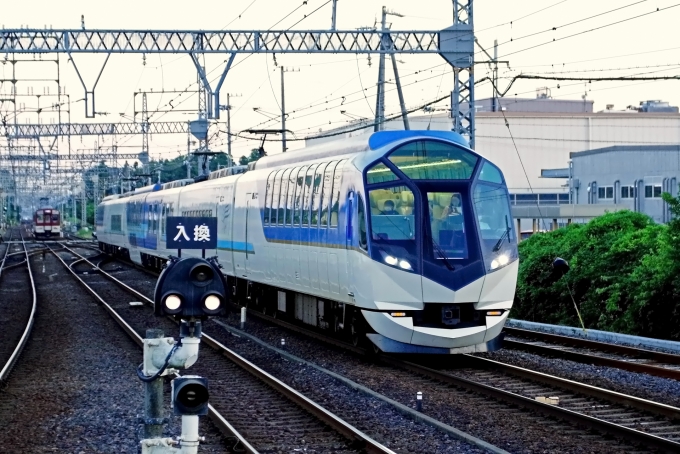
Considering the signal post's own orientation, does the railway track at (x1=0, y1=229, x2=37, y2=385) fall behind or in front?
behind

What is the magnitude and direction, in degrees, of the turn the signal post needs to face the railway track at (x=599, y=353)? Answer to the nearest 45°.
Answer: approximately 135° to its left

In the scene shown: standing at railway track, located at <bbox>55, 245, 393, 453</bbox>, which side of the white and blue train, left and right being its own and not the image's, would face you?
right

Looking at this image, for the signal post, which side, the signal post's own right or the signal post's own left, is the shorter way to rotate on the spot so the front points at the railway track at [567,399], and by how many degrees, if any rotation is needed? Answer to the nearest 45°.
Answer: approximately 135° to the signal post's own left

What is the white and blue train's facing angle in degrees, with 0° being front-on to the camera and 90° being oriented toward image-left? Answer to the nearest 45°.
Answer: approximately 315°

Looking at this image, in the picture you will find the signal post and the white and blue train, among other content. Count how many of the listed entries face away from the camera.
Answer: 0

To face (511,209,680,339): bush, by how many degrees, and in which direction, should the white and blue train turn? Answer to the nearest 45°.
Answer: approximately 90° to its left

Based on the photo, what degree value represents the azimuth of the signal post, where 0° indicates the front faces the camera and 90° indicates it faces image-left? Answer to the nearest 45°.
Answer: approximately 0°
